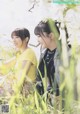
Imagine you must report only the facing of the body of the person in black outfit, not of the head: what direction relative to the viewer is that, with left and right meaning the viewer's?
facing the viewer and to the left of the viewer
